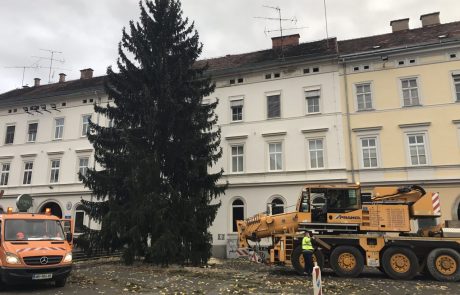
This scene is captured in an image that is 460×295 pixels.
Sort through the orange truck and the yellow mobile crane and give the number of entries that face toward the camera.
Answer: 1

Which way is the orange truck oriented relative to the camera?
toward the camera

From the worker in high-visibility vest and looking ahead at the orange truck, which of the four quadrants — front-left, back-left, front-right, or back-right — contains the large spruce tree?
front-right

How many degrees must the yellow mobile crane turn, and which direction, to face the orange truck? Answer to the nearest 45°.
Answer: approximately 45° to its left

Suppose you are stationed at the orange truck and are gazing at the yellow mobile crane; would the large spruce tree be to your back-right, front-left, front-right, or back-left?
front-left

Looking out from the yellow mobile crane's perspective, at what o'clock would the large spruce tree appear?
The large spruce tree is roughly at 12 o'clock from the yellow mobile crane.

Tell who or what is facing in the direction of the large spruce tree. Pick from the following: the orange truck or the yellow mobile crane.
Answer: the yellow mobile crane

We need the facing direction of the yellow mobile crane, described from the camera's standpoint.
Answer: facing to the left of the viewer

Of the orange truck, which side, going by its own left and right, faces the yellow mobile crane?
left

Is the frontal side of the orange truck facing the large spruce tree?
no

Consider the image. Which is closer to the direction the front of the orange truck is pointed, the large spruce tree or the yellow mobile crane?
the yellow mobile crane

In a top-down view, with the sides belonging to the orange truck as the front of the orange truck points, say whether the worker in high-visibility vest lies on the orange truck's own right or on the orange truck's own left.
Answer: on the orange truck's own left

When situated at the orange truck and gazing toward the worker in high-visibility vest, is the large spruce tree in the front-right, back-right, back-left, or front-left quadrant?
front-left

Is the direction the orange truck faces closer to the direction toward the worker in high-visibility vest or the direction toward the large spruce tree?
the worker in high-visibility vest
